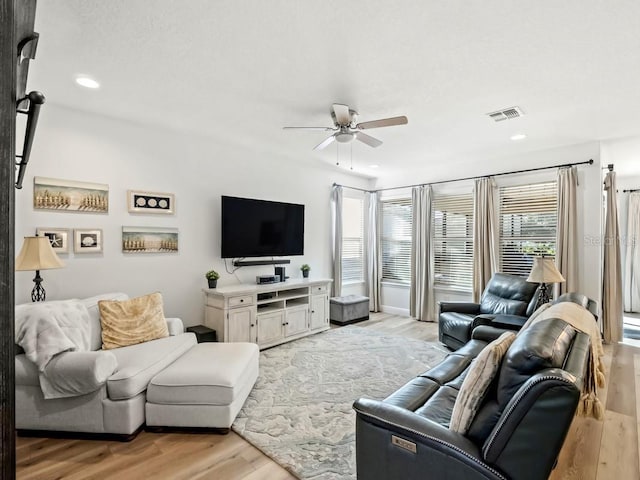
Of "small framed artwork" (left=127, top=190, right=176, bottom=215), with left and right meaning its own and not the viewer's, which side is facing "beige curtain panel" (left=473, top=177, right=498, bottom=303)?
left

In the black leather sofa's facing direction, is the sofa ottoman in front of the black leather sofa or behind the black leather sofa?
in front

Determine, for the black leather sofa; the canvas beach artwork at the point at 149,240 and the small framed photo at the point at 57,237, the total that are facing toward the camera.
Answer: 2

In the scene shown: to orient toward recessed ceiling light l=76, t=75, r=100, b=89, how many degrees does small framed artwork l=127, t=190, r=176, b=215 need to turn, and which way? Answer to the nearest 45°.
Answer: approximately 45° to its right

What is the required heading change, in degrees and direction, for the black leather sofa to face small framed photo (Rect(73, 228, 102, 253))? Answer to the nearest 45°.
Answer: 0° — it already faces it

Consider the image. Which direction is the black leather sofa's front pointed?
to the viewer's left

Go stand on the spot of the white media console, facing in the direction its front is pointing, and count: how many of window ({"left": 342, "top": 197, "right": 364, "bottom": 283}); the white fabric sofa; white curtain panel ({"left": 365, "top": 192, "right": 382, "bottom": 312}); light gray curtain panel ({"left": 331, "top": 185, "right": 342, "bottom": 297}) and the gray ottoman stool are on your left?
4

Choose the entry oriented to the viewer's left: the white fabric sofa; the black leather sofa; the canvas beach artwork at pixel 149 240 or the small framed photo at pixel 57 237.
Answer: the black leather sofa

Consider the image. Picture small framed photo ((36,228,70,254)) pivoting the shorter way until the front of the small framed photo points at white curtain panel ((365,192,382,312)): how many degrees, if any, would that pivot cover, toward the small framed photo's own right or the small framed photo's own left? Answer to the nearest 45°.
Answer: approximately 90° to the small framed photo's own left

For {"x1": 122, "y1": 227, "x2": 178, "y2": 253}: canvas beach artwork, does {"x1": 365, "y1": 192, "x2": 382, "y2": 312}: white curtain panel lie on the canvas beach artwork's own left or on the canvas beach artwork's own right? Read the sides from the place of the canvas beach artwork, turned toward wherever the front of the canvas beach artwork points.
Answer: on the canvas beach artwork's own left

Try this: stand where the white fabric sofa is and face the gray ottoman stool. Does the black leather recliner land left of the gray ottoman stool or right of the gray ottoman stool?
right

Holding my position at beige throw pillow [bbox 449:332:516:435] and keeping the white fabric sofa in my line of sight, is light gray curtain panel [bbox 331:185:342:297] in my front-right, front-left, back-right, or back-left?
front-right

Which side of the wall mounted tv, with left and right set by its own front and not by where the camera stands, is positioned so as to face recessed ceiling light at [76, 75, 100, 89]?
right

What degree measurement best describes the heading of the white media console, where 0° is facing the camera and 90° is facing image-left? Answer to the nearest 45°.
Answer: approximately 315°

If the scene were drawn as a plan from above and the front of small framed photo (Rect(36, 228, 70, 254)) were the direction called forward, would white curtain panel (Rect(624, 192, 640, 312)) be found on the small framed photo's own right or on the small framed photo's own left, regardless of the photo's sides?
on the small framed photo's own left

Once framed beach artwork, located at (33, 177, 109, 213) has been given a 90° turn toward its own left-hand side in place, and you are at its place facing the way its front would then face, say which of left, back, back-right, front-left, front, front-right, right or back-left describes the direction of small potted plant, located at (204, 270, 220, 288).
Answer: front-right

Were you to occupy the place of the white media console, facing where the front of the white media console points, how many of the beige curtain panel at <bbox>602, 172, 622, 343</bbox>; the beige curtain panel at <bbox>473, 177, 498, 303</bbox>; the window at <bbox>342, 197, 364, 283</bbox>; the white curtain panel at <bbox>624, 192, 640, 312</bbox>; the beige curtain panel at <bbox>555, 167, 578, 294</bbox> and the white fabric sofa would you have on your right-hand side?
1

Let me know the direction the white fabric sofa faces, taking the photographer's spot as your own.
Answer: facing the viewer and to the right of the viewer

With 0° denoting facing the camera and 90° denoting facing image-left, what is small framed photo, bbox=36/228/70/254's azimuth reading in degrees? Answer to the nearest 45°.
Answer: approximately 0°

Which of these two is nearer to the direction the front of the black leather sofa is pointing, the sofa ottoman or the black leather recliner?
the sofa ottoman

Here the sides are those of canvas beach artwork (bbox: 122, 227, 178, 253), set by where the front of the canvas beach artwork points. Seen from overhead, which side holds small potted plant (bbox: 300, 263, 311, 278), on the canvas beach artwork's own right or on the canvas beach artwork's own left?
on the canvas beach artwork's own left
